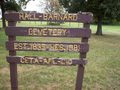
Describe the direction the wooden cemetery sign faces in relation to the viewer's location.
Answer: facing the viewer
